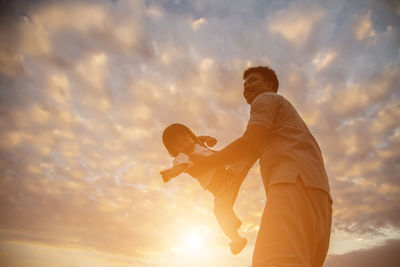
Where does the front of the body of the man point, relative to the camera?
to the viewer's left
